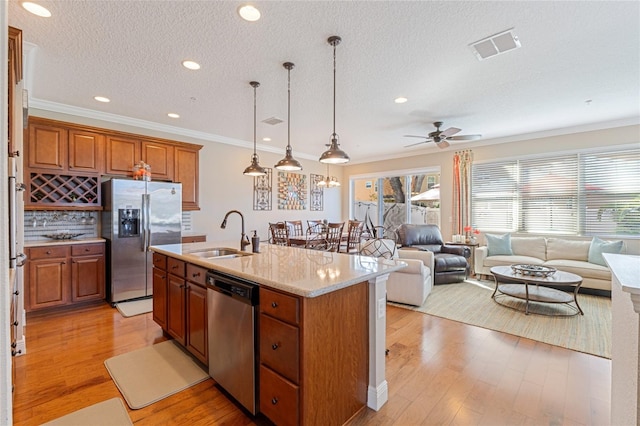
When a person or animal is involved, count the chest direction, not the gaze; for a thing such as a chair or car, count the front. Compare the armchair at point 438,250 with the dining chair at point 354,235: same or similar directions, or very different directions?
very different directions

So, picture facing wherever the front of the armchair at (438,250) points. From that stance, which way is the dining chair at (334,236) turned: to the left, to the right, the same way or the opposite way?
the opposite way

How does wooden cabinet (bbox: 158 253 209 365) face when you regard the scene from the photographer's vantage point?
facing the viewer and to the left of the viewer

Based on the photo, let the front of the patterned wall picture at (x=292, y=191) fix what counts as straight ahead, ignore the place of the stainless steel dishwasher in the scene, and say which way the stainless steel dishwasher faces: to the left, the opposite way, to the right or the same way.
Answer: to the right

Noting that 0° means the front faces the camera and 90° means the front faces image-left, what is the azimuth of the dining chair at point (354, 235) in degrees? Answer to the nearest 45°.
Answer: approximately 135°

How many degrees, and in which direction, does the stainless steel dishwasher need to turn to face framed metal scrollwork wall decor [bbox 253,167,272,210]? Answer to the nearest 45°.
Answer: approximately 135° to its right

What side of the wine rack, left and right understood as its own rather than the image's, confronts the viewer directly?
front

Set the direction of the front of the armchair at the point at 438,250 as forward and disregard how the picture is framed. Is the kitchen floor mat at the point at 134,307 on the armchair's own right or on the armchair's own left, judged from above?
on the armchair's own right

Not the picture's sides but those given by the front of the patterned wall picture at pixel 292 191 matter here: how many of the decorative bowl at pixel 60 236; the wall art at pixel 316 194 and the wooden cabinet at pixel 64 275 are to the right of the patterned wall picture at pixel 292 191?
2

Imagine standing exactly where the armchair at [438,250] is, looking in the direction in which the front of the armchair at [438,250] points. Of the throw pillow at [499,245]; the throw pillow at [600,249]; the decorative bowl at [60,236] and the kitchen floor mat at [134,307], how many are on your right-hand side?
2

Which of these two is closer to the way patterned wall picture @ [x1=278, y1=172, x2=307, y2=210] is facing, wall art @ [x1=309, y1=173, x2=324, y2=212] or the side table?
the side table

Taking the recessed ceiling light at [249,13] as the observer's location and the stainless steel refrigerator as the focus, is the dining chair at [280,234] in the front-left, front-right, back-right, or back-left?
front-right

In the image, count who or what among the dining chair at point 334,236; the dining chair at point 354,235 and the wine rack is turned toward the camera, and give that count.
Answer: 1

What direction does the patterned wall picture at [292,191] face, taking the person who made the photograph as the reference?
facing the viewer and to the right of the viewer

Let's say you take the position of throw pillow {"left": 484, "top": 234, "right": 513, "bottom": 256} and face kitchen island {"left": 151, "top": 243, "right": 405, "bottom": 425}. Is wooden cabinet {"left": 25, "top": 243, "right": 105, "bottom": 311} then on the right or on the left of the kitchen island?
right

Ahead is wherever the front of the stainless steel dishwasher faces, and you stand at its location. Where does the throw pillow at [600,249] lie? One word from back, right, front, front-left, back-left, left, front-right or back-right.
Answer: back-left
